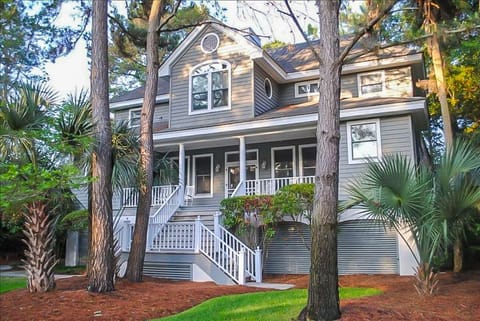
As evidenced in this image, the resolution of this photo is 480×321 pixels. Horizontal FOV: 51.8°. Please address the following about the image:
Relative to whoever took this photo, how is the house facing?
facing the viewer and to the left of the viewer

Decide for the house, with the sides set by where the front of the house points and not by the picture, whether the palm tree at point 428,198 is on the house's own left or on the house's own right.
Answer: on the house's own left

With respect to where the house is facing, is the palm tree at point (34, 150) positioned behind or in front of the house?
in front
